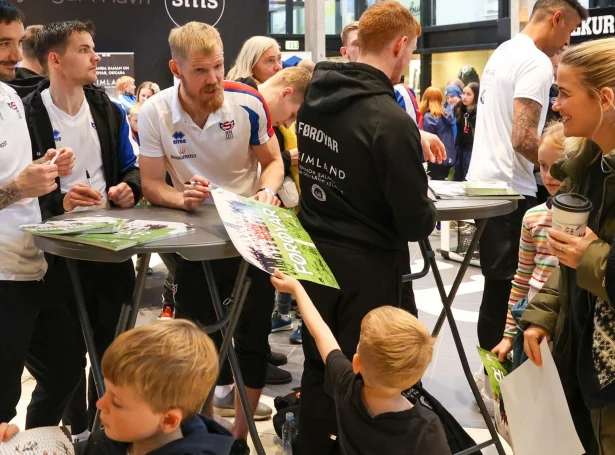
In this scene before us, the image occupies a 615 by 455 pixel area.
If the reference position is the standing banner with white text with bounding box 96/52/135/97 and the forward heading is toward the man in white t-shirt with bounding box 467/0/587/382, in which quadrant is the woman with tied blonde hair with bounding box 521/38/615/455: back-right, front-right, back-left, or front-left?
front-right

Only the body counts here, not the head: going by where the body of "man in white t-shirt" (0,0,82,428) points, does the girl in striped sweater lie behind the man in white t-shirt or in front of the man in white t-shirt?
in front

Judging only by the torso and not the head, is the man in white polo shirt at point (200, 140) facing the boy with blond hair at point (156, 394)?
yes

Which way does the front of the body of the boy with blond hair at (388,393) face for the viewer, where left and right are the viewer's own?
facing away from the viewer

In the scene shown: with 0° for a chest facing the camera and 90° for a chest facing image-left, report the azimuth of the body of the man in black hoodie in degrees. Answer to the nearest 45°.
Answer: approximately 225°

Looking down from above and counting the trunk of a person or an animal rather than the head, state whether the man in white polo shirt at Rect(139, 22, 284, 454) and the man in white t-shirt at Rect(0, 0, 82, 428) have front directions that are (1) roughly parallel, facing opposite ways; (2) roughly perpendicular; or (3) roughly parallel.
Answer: roughly perpendicular

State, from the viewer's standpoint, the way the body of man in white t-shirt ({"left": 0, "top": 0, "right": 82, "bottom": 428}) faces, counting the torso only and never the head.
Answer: to the viewer's right

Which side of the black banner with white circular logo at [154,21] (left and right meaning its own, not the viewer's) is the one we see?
front

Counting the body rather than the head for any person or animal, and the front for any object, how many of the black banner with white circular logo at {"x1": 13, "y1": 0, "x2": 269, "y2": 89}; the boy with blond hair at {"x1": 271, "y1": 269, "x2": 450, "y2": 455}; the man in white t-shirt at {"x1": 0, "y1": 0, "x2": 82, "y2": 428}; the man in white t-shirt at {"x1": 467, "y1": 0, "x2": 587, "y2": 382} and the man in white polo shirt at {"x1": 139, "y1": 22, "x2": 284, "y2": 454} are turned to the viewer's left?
0

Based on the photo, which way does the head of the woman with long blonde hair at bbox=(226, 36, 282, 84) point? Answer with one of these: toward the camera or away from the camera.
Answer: toward the camera

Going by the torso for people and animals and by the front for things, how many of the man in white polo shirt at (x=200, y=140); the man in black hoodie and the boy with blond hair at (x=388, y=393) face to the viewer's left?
0

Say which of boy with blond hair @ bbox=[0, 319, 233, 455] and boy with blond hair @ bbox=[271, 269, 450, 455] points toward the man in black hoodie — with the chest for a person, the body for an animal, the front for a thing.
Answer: boy with blond hair @ bbox=[271, 269, 450, 455]

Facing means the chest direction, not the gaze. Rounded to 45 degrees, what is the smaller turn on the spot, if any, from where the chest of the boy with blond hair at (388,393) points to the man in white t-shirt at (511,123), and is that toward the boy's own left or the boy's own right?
0° — they already face them
